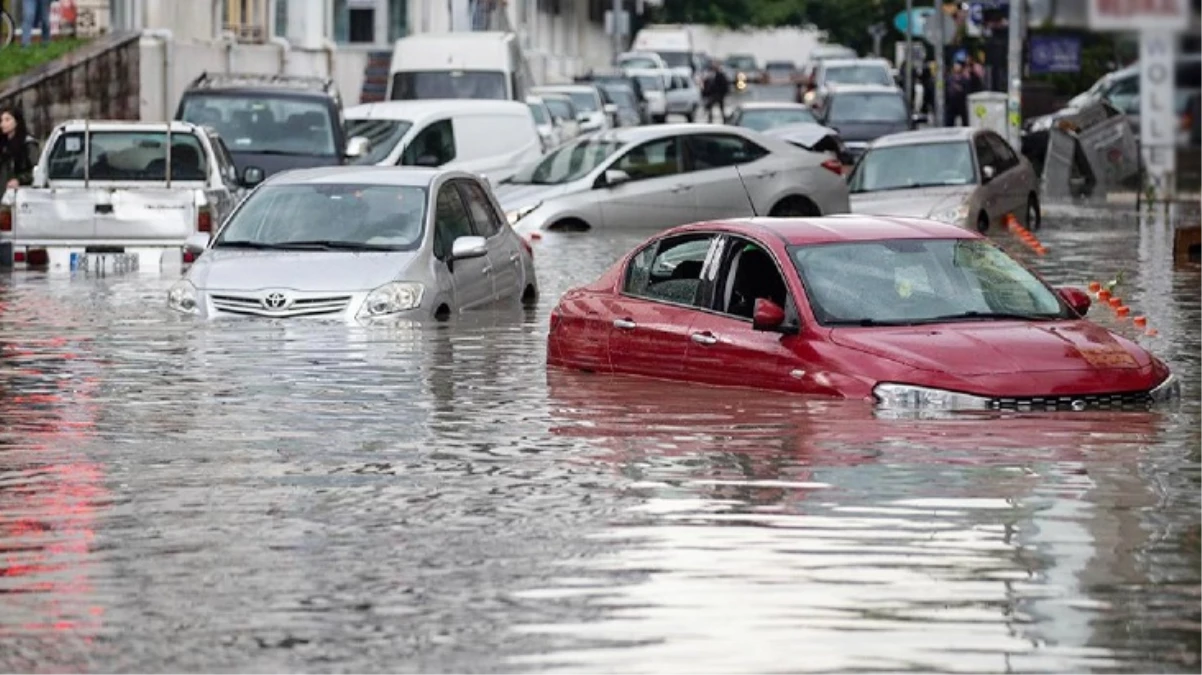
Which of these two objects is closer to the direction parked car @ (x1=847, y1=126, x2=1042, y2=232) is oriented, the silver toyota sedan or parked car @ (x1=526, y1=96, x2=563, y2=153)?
the silver toyota sedan

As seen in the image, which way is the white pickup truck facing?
away from the camera

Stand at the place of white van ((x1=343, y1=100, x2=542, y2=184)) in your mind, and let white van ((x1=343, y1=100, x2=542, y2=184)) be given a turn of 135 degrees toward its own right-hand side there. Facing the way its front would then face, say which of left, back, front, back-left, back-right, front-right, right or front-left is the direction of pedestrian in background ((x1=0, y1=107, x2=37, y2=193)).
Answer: back-left

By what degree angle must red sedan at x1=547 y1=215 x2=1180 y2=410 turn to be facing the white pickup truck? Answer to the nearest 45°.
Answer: approximately 180°

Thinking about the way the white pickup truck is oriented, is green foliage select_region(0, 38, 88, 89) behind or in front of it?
in front

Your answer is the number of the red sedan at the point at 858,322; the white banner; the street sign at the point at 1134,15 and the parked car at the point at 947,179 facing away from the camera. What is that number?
0

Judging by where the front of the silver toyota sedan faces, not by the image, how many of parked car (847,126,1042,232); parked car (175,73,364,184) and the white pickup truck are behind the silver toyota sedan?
1

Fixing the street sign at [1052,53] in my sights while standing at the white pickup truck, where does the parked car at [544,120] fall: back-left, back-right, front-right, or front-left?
front-left

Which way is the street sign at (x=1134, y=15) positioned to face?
toward the camera

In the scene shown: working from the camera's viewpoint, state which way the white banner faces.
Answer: facing the viewer

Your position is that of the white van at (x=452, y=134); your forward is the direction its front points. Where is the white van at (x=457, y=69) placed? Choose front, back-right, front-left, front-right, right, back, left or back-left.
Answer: back-right
